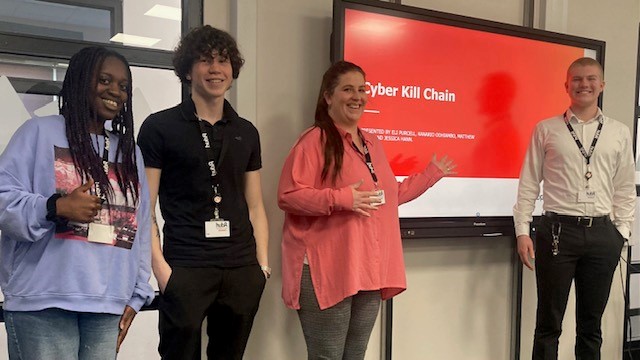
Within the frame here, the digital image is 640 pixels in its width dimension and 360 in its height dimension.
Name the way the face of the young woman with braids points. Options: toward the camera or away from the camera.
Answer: toward the camera

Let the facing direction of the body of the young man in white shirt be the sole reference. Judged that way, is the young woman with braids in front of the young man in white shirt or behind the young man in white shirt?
in front

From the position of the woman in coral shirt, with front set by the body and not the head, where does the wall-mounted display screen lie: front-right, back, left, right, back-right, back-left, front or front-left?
left

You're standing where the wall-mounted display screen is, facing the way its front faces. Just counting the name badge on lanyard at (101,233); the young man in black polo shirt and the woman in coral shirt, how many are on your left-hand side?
0

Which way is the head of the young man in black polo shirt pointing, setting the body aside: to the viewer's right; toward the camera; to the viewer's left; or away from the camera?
toward the camera

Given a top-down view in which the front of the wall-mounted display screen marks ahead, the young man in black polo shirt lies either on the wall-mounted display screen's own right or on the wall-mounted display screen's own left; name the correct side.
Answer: on the wall-mounted display screen's own right

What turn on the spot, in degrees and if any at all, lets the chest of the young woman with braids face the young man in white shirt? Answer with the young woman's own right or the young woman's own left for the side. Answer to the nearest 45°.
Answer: approximately 45° to the young woman's own left

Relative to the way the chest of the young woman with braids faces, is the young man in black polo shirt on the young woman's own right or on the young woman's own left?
on the young woman's own left

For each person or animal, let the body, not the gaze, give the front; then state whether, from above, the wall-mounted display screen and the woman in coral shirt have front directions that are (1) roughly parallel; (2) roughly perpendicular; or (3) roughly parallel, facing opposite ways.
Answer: roughly parallel

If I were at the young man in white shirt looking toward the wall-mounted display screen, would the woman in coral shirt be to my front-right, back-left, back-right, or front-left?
front-left

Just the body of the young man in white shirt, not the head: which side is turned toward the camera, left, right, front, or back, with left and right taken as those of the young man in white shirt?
front

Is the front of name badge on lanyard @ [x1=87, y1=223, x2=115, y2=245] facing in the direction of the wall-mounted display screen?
no

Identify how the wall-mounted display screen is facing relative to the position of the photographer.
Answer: facing the viewer and to the right of the viewer

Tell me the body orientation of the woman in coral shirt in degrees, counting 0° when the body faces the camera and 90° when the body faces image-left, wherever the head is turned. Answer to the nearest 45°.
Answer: approximately 315°

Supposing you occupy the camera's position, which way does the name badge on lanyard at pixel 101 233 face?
facing the viewer

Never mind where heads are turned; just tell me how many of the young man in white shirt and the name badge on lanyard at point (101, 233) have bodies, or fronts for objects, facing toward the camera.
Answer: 2

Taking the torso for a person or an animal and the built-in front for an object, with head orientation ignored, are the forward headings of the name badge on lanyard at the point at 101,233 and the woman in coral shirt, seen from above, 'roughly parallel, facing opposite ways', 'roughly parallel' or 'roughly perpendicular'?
roughly parallel

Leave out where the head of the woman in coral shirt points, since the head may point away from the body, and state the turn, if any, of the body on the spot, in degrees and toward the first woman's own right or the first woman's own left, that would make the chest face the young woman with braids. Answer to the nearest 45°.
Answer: approximately 90° to the first woman's own right
